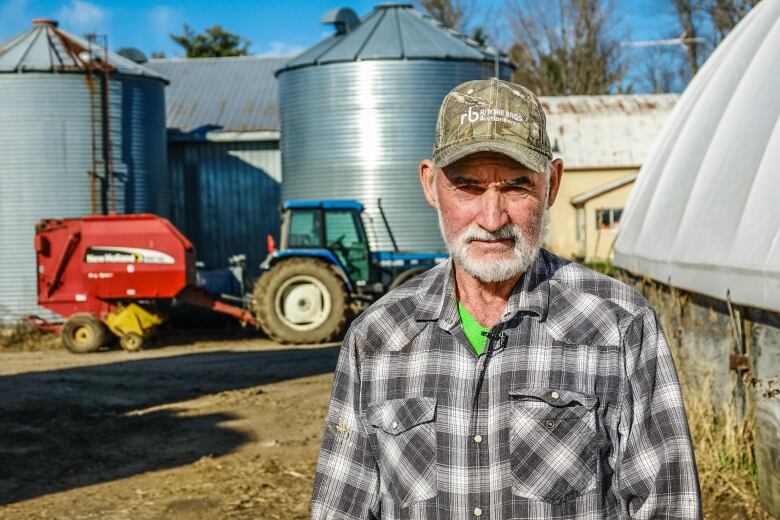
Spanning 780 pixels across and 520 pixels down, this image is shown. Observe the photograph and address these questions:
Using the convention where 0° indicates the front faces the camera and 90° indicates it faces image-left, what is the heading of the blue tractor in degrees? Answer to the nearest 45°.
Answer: approximately 270°

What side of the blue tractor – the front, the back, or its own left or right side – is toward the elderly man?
right

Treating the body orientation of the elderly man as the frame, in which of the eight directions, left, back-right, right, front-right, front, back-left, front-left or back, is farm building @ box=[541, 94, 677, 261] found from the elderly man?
back

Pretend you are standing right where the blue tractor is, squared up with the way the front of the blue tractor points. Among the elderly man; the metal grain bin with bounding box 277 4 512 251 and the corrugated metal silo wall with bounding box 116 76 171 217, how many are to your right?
1

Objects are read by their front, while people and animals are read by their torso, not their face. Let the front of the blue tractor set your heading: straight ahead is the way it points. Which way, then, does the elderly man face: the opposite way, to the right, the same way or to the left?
to the right

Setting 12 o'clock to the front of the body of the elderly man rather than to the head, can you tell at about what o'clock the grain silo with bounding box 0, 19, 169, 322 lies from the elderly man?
The grain silo is roughly at 5 o'clock from the elderly man.

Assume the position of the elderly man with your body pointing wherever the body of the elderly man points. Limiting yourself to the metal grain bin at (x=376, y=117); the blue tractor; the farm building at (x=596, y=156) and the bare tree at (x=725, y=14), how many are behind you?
4

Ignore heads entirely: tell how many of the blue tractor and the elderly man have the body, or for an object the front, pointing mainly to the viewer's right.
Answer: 1
